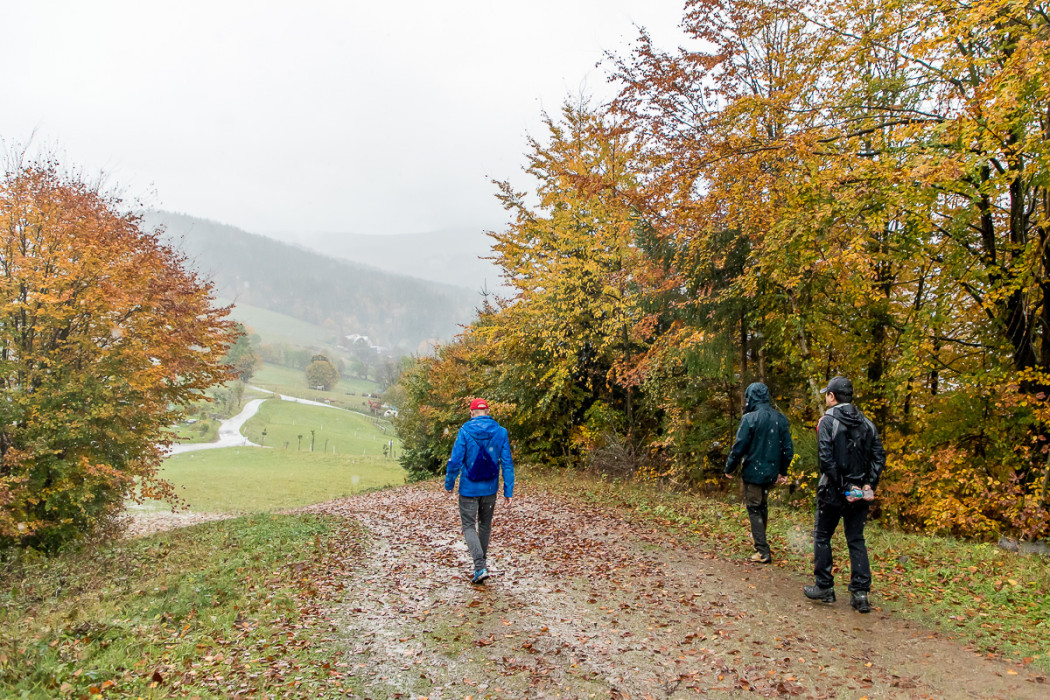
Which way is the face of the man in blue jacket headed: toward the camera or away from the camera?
away from the camera

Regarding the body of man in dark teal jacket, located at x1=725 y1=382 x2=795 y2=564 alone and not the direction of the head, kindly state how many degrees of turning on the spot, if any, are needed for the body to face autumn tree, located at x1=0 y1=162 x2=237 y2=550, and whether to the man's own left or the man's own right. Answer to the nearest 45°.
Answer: approximately 45° to the man's own left

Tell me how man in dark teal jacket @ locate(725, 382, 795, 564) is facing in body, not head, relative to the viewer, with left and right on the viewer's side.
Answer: facing away from the viewer and to the left of the viewer

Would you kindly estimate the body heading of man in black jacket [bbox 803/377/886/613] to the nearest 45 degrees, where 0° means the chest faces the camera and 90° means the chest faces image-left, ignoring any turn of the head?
approximately 135°

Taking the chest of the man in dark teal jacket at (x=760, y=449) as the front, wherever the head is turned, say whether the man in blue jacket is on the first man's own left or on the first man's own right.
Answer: on the first man's own left

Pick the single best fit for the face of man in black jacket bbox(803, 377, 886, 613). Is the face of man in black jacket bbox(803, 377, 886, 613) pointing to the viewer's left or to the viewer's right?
to the viewer's left

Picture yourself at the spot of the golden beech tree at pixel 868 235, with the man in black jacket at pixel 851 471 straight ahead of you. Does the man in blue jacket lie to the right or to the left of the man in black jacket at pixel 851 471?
right
